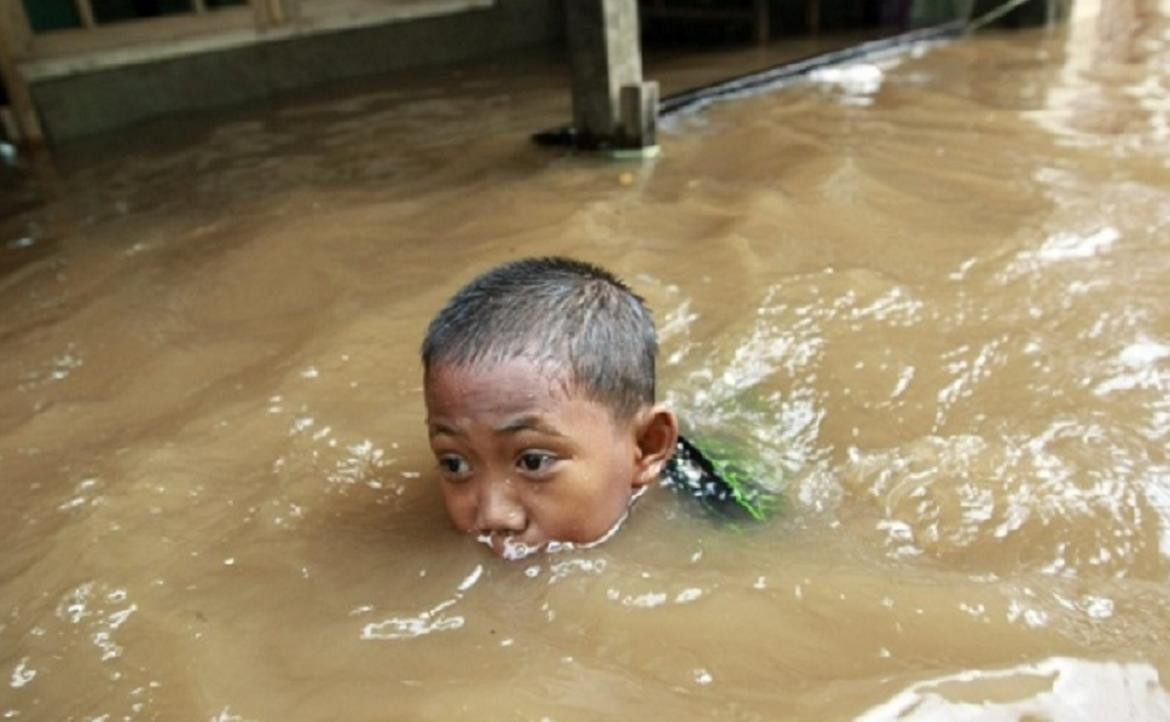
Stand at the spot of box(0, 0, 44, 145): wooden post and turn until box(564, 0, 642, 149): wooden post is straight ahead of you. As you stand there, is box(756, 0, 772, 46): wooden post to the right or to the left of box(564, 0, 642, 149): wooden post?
left
